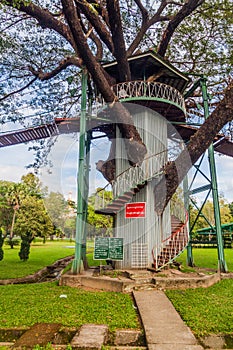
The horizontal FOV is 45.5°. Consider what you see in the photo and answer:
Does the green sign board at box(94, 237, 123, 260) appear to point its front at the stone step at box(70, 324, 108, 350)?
yes

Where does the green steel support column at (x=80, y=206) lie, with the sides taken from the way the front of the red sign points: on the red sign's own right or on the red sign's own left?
on the red sign's own right

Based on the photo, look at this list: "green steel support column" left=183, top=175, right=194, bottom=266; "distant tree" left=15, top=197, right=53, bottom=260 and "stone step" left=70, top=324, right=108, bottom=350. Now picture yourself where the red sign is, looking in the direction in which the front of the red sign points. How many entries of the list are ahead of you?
1

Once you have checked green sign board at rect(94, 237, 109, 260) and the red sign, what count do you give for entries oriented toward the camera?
2

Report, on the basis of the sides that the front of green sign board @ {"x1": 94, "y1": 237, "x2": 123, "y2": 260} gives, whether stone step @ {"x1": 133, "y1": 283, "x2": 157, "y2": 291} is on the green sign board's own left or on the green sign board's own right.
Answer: on the green sign board's own left

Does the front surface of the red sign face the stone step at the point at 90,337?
yes

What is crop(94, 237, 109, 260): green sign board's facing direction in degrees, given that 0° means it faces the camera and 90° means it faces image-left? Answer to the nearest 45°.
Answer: approximately 0°
